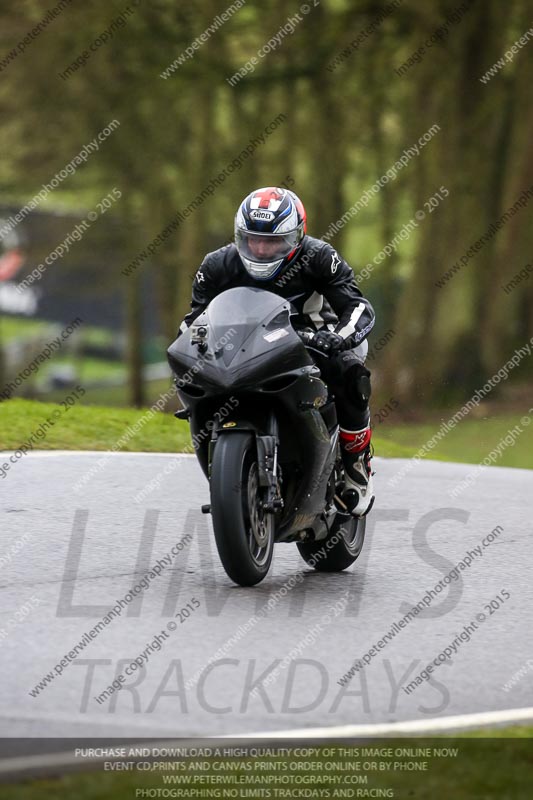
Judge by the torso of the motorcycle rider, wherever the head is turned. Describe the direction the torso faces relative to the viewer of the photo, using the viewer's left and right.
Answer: facing the viewer and to the left of the viewer

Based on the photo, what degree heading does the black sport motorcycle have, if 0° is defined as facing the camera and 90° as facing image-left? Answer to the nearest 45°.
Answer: approximately 45°

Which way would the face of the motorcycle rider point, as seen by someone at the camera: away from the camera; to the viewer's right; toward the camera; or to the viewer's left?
toward the camera
